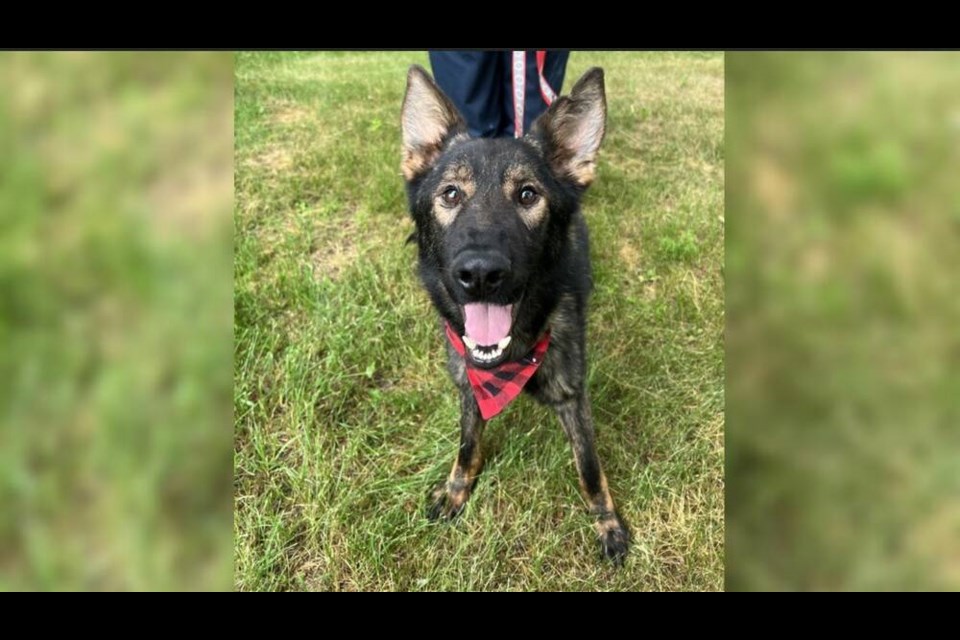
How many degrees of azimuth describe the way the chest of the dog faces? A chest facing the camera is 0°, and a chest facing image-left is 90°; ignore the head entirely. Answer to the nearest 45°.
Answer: approximately 0°
